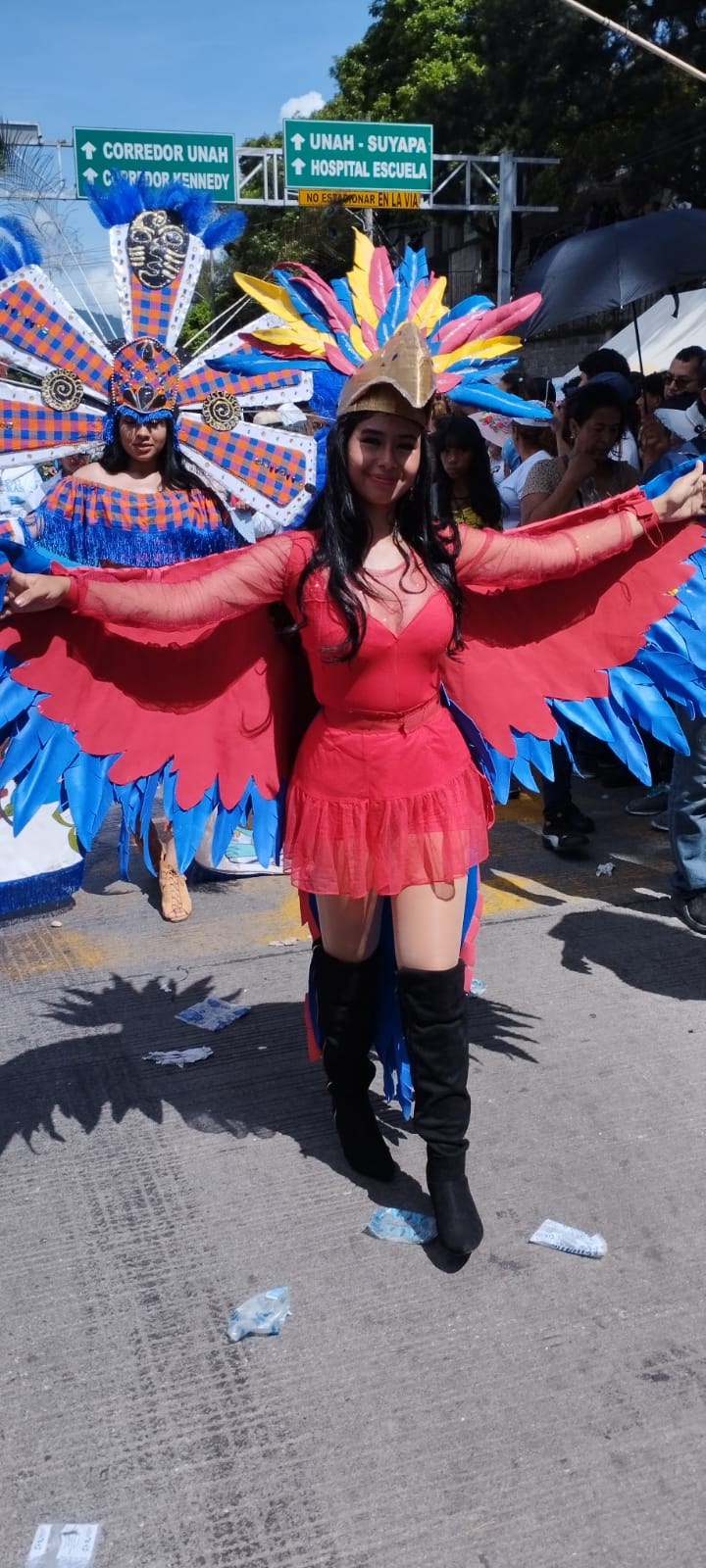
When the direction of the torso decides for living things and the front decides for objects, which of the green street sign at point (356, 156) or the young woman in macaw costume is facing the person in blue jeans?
the green street sign

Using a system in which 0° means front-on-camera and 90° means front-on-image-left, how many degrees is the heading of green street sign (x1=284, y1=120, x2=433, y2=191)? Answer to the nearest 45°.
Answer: approximately 0°

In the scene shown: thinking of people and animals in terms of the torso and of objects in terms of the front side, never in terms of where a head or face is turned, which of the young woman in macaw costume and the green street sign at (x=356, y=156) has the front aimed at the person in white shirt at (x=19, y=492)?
the green street sign

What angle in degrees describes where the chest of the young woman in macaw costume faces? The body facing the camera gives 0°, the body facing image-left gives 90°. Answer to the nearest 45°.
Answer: approximately 0°

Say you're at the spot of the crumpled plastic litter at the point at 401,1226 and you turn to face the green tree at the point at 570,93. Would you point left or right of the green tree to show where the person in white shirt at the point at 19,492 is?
left

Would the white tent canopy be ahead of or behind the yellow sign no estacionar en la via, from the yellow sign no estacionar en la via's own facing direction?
ahead

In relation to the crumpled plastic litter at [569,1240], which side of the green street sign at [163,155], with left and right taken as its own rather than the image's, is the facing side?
front

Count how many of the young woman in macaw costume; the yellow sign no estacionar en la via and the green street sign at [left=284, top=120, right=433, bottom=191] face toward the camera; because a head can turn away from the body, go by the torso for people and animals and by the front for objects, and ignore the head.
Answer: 3

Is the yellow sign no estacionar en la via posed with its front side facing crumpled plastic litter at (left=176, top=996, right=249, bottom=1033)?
yes

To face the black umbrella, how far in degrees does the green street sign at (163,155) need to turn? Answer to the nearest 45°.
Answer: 0° — it already faces it

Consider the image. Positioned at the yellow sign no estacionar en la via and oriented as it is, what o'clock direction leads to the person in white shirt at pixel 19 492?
The person in white shirt is roughly at 12 o'clock from the yellow sign no estacionar en la via.

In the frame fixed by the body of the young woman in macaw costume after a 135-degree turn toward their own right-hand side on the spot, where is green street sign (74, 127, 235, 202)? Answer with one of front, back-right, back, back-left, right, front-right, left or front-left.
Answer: front-right

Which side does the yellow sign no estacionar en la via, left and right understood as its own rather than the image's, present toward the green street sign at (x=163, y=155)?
right
